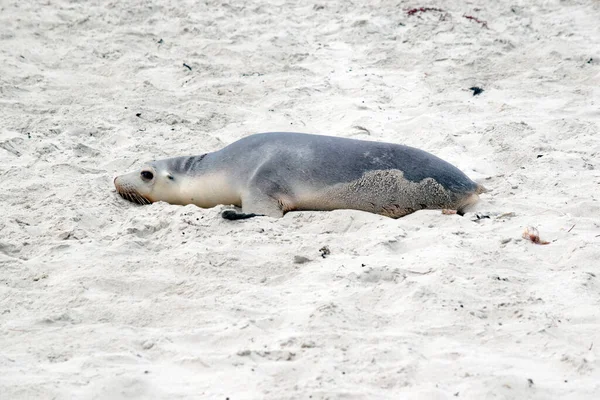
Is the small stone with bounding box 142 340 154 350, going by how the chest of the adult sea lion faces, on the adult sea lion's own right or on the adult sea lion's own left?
on the adult sea lion's own left

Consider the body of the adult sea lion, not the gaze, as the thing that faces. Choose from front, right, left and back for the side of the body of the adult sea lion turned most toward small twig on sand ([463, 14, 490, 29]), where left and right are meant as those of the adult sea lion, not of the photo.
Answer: right

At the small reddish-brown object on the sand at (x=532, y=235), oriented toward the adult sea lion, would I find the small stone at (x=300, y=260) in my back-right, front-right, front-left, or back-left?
front-left

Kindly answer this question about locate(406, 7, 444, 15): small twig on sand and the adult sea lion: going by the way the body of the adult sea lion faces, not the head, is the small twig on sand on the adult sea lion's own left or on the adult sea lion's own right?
on the adult sea lion's own right

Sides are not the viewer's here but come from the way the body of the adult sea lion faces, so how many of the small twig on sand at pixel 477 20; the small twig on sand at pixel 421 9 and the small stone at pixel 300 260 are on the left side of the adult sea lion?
1

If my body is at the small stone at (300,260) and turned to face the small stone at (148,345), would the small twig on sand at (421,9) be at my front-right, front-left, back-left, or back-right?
back-right

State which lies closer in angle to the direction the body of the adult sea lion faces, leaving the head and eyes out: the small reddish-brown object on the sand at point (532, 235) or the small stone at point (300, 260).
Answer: the small stone

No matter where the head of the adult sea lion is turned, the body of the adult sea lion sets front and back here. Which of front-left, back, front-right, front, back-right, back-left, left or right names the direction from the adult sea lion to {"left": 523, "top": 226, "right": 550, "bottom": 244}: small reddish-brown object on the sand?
back-left

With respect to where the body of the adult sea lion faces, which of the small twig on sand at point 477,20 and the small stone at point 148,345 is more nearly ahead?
the small stone

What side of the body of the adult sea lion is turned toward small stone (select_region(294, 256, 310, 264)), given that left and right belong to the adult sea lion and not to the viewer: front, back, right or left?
left

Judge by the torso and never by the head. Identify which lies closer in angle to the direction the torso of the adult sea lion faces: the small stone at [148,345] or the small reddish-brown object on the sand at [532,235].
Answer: the small stone

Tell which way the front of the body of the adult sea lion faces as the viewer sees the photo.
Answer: to the viewer's left
